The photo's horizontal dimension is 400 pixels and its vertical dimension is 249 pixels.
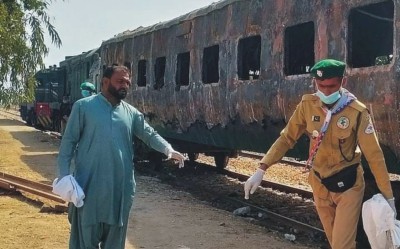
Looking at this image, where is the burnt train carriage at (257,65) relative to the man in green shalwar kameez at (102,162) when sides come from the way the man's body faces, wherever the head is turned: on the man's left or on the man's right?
on the man's left

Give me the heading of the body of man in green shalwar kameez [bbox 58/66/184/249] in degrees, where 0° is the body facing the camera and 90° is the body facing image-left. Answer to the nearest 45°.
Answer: approximately 315°

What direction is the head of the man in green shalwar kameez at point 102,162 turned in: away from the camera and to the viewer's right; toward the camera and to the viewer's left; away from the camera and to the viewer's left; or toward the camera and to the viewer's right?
toward the camera and to the viewer's right

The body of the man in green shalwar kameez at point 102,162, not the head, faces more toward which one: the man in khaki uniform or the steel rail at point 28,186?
the man in khaki uniform

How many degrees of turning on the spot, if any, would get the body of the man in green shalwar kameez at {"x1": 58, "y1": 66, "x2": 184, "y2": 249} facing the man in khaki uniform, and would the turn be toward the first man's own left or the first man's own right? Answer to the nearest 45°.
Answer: approximately 45° to the first man's own left
